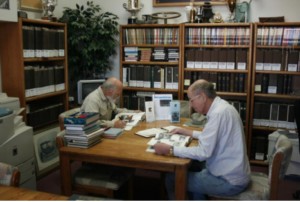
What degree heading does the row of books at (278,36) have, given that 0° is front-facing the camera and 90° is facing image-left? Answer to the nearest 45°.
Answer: approximately 0°

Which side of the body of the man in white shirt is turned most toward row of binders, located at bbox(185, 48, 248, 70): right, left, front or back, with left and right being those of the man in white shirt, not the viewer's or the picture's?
right

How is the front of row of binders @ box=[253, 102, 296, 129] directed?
toward the camera

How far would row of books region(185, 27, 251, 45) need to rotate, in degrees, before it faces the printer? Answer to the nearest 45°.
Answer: approximately 45° to its right

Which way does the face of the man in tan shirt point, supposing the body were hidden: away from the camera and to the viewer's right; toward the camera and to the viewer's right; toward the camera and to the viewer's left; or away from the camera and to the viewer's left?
toward the camera and to the viewer's right

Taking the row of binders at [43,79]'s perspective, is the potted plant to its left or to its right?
on its left

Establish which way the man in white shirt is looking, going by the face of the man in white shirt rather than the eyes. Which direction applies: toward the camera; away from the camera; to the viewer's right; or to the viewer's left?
to the viewer's left

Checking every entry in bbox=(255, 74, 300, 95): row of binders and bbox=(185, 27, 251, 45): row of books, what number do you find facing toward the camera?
2

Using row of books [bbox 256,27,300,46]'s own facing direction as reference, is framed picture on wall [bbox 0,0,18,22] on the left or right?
on its right

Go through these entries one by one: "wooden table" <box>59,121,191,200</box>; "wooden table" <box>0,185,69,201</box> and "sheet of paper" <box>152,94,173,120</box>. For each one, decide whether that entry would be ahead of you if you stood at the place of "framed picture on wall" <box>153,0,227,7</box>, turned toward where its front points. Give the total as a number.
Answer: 3

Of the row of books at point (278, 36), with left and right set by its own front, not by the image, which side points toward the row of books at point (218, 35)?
right

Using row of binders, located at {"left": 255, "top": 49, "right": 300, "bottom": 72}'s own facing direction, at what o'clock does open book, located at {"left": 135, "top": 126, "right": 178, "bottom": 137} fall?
The open book is roughly at 1 o'clock from the row of binders.

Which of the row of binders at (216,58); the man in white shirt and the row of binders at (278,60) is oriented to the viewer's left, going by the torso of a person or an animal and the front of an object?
the man in white shirt

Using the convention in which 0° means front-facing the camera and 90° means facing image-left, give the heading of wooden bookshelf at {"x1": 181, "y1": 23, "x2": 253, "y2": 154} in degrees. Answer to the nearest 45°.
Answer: approximately 0°

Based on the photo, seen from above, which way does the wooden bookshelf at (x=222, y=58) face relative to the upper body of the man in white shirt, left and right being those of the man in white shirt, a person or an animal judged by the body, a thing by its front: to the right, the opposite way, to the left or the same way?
to the left

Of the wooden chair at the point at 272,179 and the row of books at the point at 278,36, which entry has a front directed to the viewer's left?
the wooden chair

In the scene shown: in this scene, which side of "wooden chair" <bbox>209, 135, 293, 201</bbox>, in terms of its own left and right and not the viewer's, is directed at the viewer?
left
